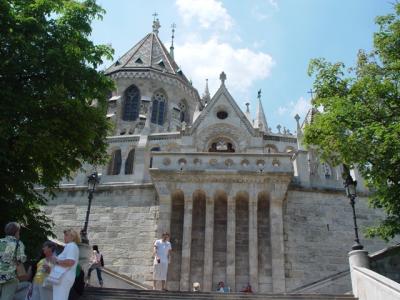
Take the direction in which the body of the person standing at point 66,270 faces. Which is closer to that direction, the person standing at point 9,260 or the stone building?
the person standing

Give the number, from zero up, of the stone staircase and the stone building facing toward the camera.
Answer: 2

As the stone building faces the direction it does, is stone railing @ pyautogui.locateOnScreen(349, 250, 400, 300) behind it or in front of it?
in front

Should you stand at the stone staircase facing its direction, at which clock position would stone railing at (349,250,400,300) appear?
The stone railing is roughly at 9 o'clock from the stone staircase.

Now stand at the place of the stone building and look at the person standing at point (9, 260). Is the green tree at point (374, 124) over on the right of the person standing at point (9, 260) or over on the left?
left

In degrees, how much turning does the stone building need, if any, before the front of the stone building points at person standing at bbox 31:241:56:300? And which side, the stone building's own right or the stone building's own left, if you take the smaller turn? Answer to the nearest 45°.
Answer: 0° — it already faces them

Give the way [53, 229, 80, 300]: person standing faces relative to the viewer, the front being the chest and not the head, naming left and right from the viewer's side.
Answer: facing to the left of the viewer

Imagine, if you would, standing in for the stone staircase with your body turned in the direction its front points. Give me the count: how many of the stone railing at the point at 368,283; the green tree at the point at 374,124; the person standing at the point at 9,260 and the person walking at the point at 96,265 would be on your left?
2

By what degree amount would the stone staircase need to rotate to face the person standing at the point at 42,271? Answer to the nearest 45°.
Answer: approximately 45° to its right
